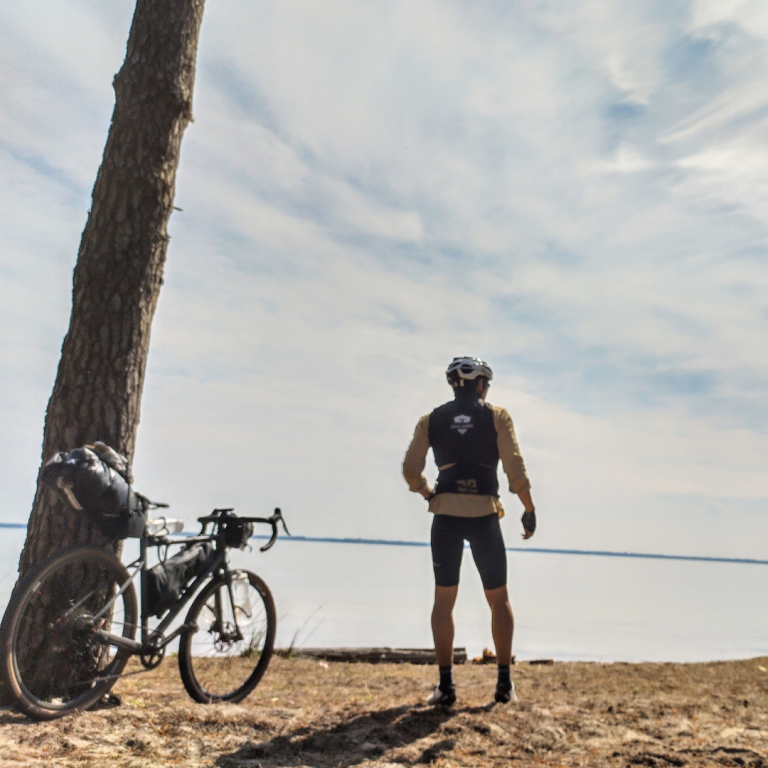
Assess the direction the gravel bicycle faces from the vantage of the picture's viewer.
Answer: facing away from the viewer and to the right of the viewer

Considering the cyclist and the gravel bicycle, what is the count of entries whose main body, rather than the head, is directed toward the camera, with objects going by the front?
0

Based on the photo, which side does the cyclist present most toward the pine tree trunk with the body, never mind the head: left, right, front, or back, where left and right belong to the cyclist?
left

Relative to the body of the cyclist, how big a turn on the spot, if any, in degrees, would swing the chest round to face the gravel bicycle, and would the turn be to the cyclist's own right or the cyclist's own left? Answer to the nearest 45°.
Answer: approximately 135° to the cyclist's own left

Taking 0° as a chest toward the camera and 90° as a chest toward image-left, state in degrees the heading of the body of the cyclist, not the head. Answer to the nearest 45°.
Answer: approximately 180°

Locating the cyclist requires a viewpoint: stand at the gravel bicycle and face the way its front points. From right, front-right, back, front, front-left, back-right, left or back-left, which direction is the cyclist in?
front-right
